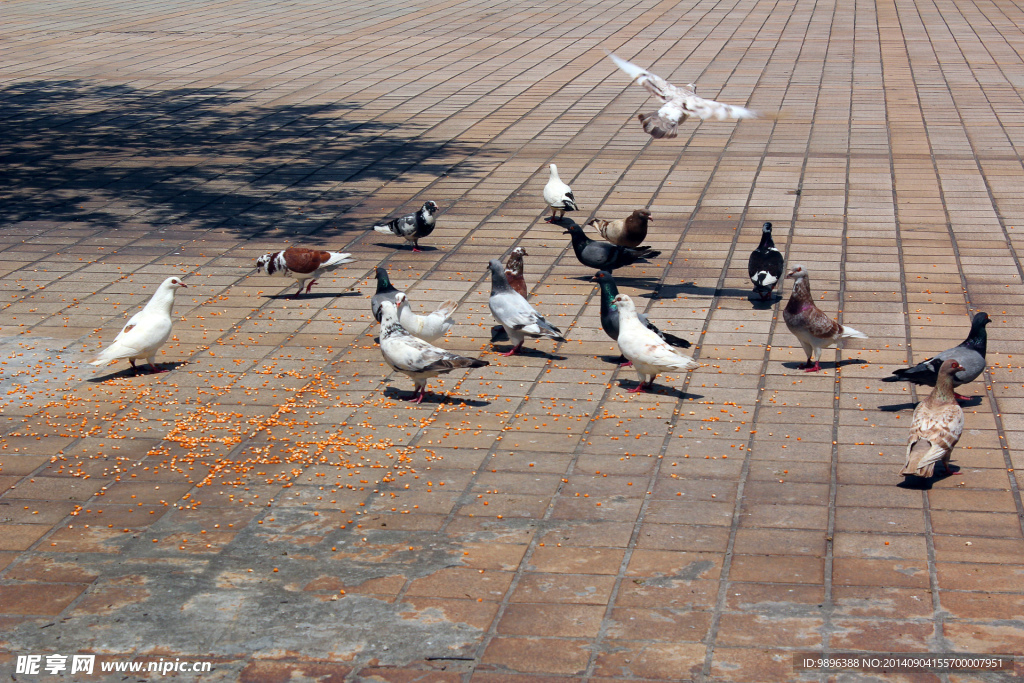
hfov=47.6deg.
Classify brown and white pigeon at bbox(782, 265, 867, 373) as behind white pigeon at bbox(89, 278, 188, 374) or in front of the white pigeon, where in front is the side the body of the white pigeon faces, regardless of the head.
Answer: in front

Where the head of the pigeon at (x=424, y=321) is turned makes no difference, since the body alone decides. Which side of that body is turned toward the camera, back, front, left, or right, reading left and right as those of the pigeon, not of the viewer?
left

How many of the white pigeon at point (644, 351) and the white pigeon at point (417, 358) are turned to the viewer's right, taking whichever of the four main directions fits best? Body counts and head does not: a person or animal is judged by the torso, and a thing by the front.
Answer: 0

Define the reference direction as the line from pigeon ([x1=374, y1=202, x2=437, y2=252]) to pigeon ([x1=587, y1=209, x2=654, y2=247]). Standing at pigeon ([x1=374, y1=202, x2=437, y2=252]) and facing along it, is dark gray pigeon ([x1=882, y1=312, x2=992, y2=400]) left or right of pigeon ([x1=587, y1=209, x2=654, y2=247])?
right

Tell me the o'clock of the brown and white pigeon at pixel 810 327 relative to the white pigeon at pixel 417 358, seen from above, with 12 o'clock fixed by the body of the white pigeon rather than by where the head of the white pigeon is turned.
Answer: The brown and white pigeon is roughly at 6 o'clock from the white pigeon.

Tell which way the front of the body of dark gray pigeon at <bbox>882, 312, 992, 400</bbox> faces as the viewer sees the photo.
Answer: to the viewer's right

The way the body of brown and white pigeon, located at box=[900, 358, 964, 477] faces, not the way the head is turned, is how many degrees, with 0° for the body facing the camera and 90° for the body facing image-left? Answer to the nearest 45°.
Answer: approximately 225°

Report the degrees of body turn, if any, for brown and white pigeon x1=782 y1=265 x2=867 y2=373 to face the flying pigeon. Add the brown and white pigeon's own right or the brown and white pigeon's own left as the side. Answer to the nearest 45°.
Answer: approximately 45° to the brown and white pigeon's own right

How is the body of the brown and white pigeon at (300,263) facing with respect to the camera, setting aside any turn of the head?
to the viewer's left

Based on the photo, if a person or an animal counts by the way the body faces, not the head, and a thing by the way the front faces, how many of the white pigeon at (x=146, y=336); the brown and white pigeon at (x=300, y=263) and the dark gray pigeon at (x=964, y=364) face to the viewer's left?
1

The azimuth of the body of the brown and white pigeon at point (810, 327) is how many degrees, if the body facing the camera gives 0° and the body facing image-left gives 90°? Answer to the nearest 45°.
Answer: approximately 90°

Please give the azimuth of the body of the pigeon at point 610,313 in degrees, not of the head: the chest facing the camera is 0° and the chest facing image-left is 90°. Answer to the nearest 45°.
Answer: approximately 90°

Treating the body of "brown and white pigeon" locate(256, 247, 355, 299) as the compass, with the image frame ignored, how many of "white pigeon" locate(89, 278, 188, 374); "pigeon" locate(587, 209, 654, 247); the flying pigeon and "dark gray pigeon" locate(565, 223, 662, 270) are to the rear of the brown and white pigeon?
3

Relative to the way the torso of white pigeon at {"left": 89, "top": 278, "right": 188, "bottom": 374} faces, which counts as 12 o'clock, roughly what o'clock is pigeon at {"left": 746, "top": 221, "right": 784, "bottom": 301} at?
The pigeon is roughly at 12 o'clock from the white pigeon.

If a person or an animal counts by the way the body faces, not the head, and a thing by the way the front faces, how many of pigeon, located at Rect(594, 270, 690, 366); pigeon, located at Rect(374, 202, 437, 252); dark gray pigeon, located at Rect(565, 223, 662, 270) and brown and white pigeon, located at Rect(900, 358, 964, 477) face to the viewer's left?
2

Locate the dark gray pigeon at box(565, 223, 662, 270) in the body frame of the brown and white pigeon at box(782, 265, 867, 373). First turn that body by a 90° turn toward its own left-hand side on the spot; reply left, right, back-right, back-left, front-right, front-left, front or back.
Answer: back-right
